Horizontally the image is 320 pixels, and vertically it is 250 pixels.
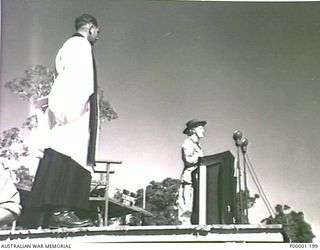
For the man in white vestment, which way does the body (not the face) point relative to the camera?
to the viewer's right
